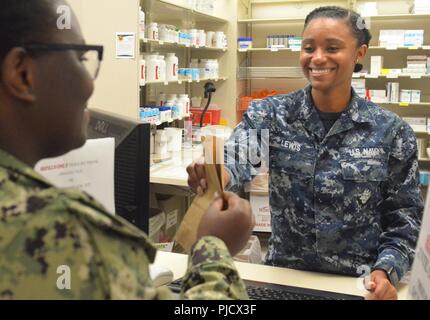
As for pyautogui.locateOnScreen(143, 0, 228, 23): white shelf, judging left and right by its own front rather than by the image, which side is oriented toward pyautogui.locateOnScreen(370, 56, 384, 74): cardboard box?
left

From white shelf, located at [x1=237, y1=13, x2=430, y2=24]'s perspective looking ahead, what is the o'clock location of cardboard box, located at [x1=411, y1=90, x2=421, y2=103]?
The cardboard box is roughly at 9 o'clock from the white shelf.

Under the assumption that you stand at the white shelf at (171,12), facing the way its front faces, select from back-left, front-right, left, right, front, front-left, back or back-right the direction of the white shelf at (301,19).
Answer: left

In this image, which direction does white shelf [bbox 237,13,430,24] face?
toward the camera

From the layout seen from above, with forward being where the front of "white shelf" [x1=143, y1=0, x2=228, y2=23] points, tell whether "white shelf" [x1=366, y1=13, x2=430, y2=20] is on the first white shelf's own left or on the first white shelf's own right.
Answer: on the first white shelf's own left

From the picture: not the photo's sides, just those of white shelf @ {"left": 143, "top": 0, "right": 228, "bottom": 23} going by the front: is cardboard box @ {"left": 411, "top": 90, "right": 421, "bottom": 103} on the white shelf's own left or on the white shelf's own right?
on the white shelf's own left

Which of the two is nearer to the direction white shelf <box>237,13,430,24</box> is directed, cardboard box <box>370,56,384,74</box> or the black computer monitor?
the black computer monitor

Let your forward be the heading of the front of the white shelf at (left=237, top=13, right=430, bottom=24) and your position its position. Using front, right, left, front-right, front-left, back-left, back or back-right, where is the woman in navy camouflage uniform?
front

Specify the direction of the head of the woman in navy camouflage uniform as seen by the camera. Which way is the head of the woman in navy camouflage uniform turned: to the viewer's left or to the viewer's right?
to the viewer's left
